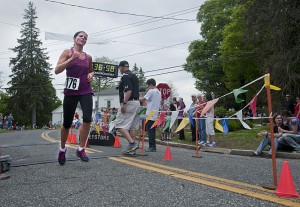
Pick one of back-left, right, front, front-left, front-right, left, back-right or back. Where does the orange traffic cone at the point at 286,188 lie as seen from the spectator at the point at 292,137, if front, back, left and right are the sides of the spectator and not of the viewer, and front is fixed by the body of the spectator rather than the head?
left

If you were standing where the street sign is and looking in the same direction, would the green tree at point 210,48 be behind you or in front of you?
behind

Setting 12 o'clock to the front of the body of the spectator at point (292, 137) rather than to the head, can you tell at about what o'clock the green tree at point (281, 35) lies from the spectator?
The green tree is roughly at 3 o'clock from the spectator.

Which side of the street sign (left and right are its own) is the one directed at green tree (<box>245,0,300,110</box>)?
left

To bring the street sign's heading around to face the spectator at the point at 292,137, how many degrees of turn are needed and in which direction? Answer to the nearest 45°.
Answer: approximately 45° to its left

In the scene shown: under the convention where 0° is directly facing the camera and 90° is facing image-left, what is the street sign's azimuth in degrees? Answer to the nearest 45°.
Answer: approximately 0°

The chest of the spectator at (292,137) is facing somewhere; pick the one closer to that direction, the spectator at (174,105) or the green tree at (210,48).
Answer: the spectator

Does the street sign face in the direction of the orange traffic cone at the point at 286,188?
yes

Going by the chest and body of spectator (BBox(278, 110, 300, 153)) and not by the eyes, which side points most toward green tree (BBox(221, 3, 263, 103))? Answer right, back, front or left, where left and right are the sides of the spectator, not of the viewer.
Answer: right

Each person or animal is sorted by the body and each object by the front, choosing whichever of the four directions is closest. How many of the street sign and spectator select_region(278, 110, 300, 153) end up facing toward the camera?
1

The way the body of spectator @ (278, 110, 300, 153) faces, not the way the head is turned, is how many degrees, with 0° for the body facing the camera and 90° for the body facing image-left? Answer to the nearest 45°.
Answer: approximately 90°

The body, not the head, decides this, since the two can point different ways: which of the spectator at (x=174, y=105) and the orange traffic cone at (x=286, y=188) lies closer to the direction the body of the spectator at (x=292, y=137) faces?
the spectator

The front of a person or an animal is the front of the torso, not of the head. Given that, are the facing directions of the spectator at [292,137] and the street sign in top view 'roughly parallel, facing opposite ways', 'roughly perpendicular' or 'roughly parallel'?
roughly perpendicular

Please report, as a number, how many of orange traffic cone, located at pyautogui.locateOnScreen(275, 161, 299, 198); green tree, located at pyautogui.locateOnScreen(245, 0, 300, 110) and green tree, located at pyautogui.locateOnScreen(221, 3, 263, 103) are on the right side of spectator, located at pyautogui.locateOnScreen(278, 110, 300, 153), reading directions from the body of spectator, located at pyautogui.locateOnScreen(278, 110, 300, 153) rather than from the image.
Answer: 2

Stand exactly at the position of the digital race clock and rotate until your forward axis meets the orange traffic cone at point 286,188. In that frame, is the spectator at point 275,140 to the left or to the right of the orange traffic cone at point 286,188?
left
